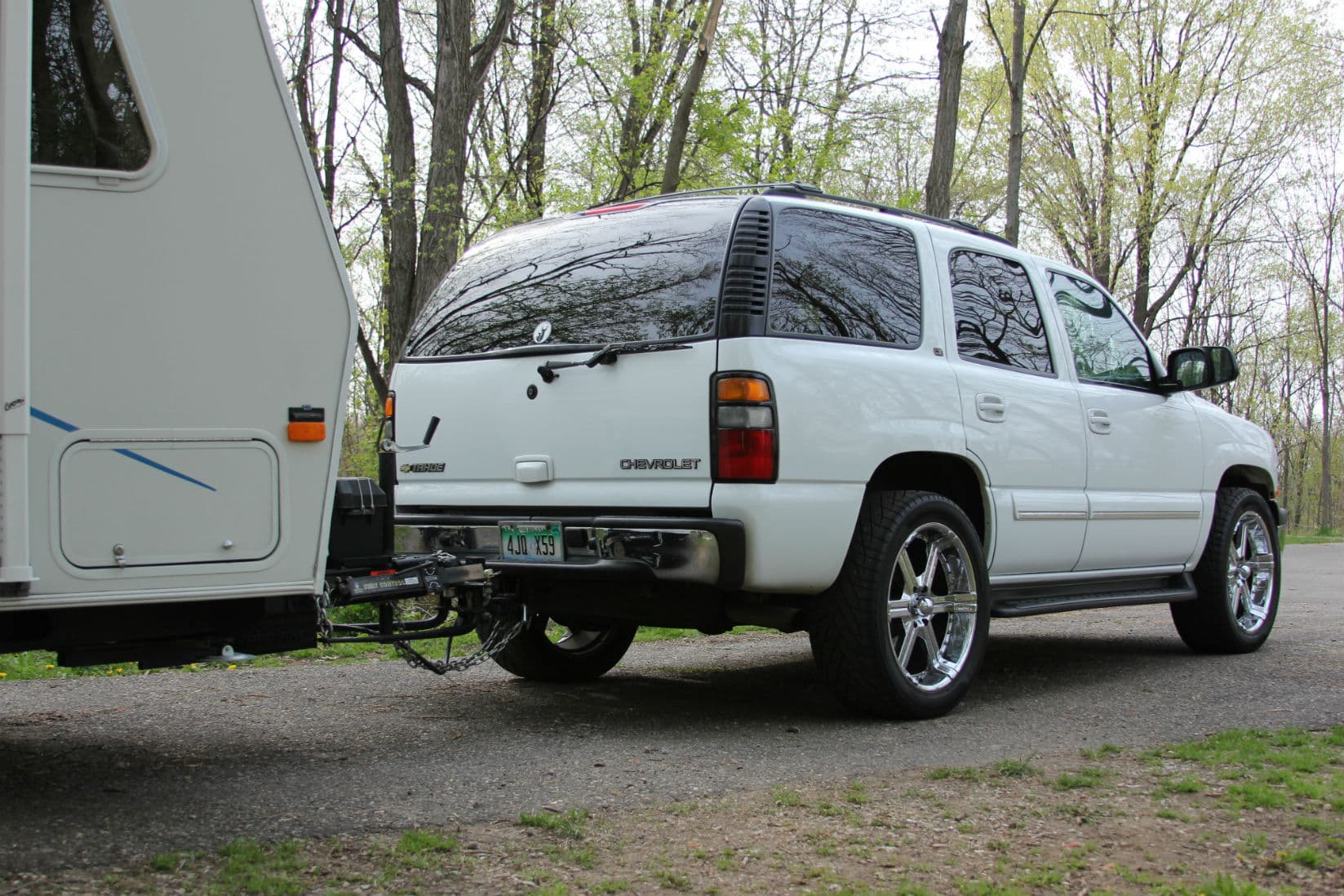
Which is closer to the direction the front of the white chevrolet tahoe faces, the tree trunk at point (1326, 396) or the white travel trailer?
the tree trunk

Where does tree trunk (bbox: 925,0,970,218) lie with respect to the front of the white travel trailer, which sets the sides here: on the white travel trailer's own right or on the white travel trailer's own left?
on the white travel trailer's own left

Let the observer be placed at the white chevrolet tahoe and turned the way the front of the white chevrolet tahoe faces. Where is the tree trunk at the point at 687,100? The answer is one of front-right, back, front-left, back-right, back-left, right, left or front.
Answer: front-left

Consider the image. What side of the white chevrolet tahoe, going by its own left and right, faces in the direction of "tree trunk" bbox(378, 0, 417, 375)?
left

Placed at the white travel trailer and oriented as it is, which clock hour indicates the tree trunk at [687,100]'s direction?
The tree trunk is roughly at 10 o'clock from the white travel trailer.

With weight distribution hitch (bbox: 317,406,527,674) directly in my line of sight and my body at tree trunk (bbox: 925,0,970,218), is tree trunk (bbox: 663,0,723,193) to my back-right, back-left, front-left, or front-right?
front-right

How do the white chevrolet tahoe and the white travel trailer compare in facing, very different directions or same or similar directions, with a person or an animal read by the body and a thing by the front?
same or similar directions

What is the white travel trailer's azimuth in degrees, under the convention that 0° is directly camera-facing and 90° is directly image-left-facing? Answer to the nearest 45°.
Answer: approximately 270°

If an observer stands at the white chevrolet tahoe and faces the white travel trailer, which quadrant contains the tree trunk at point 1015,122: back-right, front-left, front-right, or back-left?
back-right

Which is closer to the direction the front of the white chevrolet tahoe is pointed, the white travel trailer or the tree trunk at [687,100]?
the tree trunk

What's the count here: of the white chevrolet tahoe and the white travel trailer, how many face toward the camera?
0

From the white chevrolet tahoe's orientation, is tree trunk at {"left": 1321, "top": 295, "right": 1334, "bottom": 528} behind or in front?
in front

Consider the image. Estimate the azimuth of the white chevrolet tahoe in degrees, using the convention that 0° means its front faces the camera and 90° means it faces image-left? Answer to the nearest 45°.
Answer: approximately 225°

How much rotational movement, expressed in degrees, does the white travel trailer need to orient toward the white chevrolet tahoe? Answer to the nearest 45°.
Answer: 0° — it already faces it
